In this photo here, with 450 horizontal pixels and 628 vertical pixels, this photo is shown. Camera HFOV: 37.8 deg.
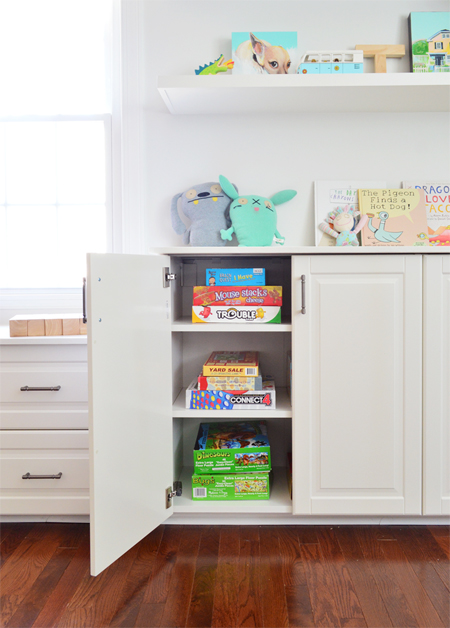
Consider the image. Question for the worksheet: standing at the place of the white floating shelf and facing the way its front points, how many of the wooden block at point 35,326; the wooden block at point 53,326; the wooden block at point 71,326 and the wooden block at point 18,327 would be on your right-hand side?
4

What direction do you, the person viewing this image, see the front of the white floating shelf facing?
facing the viewer

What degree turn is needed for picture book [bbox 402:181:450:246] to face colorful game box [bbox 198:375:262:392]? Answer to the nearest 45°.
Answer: approximately 45° to its right

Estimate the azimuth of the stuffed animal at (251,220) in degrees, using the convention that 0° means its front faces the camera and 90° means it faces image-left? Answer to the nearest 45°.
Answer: approximately 0°

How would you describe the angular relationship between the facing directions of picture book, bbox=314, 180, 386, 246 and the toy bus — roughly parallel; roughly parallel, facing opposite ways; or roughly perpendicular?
roughly perpendicular

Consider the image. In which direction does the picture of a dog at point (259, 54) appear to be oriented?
toward the camera

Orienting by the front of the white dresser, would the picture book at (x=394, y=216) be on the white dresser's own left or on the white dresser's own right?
on the white dresser's own left

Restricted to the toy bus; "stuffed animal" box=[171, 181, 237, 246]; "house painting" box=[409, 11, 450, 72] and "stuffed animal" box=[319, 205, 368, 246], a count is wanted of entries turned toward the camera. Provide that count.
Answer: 3

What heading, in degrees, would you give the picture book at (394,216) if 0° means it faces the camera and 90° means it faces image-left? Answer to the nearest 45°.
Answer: approximately 0°

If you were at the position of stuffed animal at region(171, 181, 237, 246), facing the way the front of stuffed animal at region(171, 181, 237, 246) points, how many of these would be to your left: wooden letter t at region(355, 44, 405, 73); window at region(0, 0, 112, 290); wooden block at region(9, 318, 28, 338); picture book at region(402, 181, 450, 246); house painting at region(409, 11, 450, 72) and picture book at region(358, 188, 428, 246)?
4

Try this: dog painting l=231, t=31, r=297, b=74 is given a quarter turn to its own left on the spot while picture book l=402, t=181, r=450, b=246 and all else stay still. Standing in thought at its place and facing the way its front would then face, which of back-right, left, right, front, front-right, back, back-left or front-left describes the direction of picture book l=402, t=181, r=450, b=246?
front

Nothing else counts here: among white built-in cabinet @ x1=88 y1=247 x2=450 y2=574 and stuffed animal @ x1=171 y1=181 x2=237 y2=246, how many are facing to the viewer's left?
0
